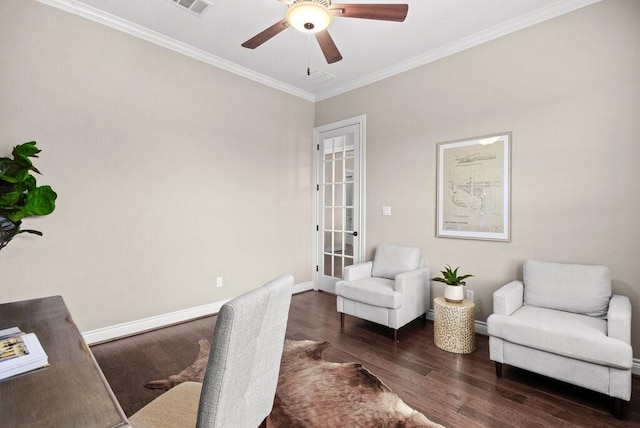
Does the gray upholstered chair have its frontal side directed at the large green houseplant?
yes

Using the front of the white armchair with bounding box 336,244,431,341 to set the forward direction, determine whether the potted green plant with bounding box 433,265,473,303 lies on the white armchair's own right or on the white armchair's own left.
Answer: on the white armchair's own left

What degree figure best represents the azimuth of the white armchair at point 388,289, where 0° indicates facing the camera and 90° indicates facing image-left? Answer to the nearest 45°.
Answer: approximately 45°

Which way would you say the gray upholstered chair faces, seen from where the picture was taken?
facing away from the viewer and to the left of the viewer

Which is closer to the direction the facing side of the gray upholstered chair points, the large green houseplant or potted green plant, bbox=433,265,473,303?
the large green houseplant

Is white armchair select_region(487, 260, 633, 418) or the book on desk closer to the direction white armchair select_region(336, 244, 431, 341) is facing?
the book on desk

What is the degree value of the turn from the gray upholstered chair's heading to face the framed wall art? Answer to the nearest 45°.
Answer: approximately 90° to its right

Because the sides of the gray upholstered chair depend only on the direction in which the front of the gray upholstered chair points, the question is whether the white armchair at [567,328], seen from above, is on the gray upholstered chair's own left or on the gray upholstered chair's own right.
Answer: on the gray upholstered chair's own right
